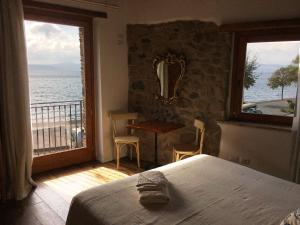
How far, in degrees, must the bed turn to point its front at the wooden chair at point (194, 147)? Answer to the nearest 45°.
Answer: approximately 45° to its right

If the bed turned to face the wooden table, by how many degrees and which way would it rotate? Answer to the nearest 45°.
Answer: approximately 45° to its right

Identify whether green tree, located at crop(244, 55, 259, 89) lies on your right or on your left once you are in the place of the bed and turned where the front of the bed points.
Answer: on your right

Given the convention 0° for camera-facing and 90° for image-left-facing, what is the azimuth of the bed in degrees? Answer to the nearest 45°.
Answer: approximately 135°

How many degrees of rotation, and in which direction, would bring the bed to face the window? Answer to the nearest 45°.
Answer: approximately 90° to its right
